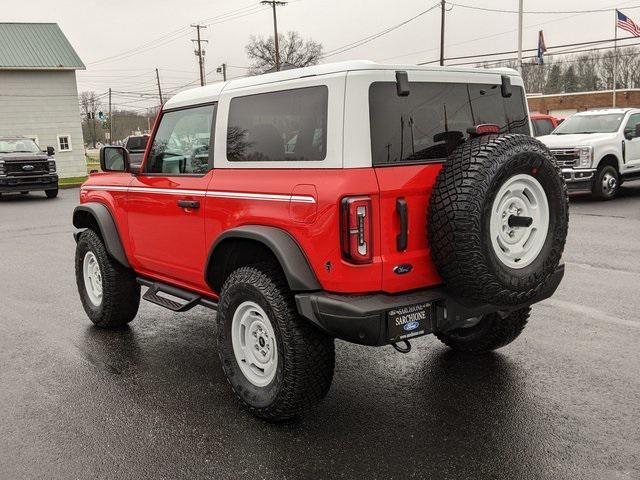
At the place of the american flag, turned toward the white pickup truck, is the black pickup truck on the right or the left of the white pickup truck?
right

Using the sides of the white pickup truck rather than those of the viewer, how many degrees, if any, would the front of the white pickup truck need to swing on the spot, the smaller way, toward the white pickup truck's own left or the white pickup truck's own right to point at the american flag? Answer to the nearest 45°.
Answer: approximately 135° to the white pickup truck's own right

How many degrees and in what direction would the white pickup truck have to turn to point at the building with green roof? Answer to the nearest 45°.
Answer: approximately 45° to its right

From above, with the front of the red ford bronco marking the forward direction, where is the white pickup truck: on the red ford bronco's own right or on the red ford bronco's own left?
on the red ford bronco's own right

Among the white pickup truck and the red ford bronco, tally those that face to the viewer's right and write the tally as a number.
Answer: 0

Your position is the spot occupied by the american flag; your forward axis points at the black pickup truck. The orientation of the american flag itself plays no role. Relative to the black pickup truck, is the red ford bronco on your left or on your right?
left

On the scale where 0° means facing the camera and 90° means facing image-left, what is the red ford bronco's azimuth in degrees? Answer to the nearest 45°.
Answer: approximately 135°

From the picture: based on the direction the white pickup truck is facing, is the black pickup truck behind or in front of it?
in front

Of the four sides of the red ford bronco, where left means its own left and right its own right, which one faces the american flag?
right

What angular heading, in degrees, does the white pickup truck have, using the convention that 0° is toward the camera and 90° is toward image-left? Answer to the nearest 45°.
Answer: approximately 45°

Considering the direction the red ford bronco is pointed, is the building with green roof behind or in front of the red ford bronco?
in front
